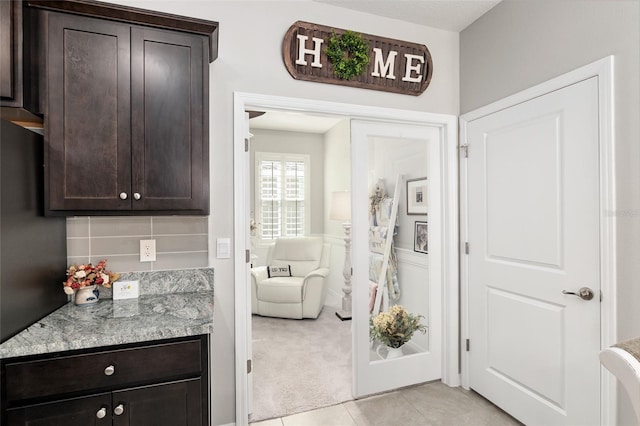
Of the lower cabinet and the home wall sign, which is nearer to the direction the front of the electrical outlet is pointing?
the lower cabinet

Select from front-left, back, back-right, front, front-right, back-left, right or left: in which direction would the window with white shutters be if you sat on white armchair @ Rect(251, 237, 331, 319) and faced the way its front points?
back-right

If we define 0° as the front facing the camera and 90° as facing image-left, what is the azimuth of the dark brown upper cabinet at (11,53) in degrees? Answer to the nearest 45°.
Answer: approximately 0°

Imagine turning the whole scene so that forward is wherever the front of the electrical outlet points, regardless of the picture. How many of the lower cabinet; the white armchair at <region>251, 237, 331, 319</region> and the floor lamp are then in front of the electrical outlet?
1

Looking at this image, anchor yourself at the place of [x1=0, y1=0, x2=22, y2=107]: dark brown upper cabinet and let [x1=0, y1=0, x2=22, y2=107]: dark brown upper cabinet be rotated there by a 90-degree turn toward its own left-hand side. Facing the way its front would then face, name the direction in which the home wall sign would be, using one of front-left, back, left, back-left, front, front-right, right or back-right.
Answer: front

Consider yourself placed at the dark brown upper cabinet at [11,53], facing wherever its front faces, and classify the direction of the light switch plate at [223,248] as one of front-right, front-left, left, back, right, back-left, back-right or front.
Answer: left

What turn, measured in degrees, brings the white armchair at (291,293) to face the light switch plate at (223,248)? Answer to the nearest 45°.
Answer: approximately 45° to its left
